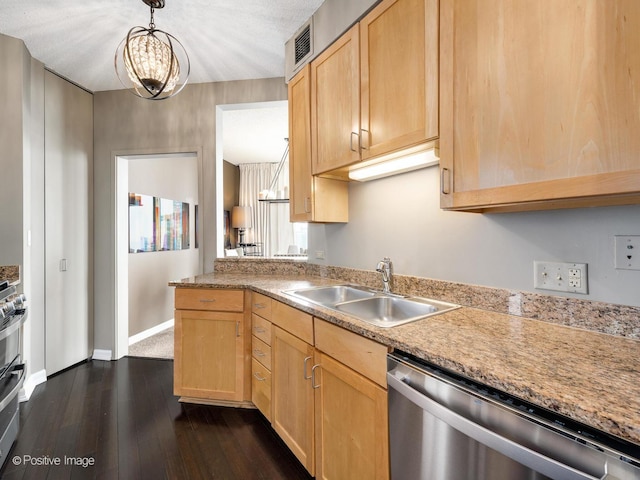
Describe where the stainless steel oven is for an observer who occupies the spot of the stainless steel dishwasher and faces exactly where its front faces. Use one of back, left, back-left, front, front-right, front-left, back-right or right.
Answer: front-right

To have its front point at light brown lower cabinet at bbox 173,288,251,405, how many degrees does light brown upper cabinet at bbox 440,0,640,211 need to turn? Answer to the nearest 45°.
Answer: approximately 45° to its right

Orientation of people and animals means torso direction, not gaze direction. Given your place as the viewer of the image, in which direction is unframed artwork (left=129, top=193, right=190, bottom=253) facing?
facing the viewer and to the right of the viewer

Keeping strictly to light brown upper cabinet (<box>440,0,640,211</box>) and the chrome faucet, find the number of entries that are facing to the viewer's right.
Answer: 0

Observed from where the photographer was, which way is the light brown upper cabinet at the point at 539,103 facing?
facing the viewer and to the left of the viewer

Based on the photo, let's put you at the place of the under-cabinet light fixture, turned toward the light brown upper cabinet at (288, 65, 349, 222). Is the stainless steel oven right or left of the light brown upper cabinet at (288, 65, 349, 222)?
left

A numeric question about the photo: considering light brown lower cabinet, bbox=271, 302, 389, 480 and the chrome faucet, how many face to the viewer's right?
0

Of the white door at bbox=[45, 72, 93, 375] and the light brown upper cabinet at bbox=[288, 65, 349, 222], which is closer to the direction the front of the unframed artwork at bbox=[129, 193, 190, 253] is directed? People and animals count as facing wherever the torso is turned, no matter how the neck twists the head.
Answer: the light brown upper cabinet
